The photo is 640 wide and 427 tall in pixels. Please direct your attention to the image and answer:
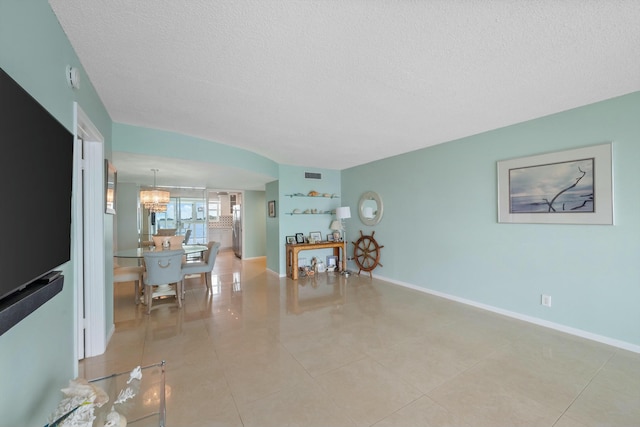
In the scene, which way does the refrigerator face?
to the viewer's left

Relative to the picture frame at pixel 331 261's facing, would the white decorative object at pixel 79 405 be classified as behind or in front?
in front

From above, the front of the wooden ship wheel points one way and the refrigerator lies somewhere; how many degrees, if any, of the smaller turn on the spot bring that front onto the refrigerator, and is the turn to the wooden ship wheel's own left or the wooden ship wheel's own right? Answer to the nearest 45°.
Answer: approximately 90° to the wooden ship wheel's own right

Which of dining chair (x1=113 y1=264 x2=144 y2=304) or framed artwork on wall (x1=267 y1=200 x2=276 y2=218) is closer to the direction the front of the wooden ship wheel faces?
the dining chair

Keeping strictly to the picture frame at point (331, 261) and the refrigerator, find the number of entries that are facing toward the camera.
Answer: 1

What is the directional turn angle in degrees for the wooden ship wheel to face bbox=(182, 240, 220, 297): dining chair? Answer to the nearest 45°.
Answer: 0° — it already faces it

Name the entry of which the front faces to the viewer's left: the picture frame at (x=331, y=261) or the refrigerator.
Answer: the refrigerator

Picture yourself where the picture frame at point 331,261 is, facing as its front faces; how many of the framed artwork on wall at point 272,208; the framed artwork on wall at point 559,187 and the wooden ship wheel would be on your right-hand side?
1

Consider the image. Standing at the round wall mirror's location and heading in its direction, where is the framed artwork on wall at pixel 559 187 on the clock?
The framed artwork on wall is roughly at 9 o'clock from the round wall mirror.

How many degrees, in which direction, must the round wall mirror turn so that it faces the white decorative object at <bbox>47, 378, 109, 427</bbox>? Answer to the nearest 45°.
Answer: approximately 45° to its left

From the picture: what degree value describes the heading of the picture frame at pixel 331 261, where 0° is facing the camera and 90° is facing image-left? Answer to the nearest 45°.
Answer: approximately 0°

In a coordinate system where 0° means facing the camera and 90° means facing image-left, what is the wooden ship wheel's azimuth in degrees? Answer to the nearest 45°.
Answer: approximately 45°

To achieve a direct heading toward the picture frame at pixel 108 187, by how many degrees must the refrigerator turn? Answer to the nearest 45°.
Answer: approximately 90° to its left

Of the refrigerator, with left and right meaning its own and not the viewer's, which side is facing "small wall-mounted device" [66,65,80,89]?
left

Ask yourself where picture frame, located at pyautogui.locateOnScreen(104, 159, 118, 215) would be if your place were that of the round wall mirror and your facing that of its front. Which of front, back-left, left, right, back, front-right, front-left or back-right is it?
front
